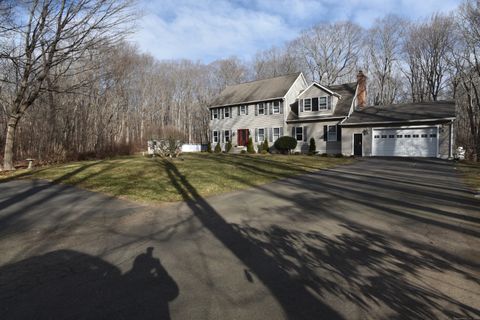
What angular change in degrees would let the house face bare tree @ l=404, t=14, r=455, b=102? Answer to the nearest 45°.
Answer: approximately 180°

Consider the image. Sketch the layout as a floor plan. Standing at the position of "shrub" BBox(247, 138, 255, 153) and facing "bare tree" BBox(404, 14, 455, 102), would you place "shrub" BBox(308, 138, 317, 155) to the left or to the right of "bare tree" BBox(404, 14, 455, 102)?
right

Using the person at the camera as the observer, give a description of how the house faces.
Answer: facing the viewer and to the left of the viewer
